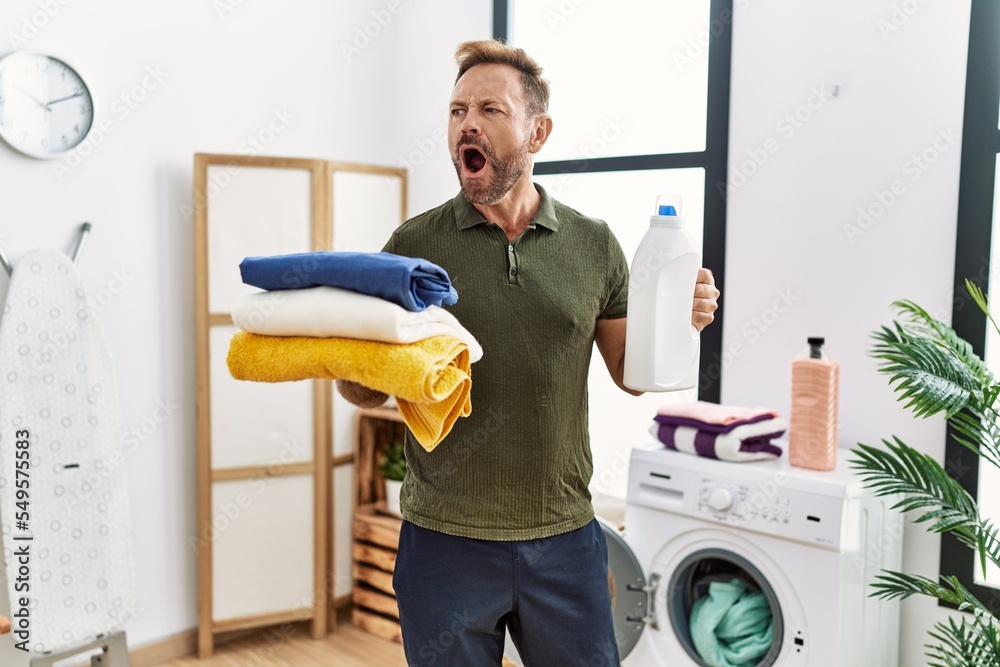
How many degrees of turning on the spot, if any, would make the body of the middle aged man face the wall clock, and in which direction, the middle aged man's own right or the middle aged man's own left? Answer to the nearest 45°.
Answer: approximately 135° to the middle aged man's own right

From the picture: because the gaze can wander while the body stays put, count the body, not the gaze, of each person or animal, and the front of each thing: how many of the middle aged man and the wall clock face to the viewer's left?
0

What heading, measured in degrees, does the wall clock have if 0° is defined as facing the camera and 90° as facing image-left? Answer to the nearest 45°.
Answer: approximately 315°

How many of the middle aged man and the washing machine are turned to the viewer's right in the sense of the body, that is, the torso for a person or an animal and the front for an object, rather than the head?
0

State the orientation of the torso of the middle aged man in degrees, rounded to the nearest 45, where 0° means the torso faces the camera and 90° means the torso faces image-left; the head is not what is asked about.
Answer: approximately 0°

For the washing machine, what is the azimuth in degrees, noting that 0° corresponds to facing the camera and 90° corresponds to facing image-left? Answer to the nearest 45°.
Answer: approximately 45°
